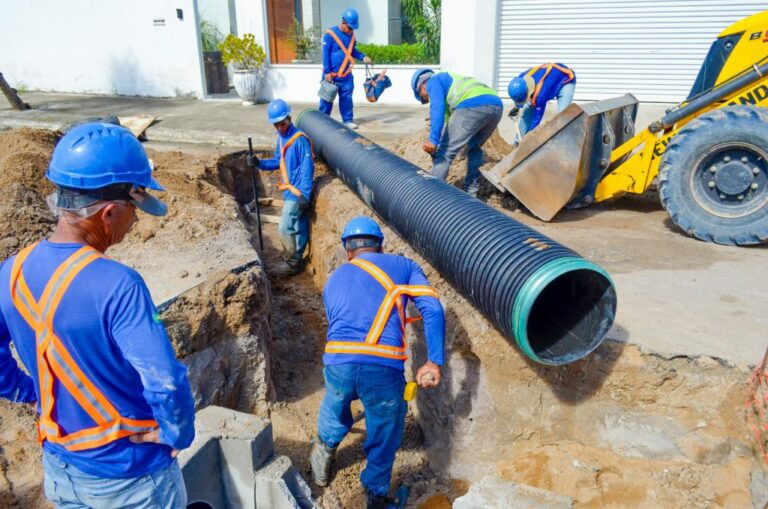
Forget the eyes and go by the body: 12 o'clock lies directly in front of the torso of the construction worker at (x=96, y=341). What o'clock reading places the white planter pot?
The white planter pot is roughly at 11 o'clock from the construction worker.

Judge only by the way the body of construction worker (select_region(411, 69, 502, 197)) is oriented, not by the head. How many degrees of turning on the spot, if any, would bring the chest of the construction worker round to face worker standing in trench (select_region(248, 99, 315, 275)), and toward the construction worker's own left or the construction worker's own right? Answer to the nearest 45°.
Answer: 0° — they already face them

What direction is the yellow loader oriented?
to the viewer's left

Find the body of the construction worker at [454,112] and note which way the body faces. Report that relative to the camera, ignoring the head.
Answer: to the viewer's left

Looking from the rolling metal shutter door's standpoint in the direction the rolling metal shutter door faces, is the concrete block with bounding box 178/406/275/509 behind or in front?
in front

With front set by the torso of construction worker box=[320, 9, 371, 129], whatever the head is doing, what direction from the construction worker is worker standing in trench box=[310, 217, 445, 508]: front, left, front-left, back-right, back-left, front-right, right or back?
front-right

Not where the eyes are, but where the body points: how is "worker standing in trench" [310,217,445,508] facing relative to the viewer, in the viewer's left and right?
facing away from the viewer

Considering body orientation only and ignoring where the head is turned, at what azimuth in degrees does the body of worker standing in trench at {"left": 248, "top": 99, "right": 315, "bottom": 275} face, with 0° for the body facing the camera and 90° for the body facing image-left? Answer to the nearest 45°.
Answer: approximately 45°

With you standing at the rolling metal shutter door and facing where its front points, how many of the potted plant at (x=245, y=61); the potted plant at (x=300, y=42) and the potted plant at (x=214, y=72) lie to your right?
3

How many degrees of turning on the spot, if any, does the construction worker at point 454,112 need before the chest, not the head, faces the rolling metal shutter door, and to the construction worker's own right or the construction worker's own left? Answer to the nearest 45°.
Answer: approximately 135° to the construction worker's own right

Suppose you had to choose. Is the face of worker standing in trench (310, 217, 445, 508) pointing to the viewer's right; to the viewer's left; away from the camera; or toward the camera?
away from the camera

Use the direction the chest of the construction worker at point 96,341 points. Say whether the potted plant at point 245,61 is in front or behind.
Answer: in front

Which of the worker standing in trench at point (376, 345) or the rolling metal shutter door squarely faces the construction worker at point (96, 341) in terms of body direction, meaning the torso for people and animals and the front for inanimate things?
the rolling metal shutter door

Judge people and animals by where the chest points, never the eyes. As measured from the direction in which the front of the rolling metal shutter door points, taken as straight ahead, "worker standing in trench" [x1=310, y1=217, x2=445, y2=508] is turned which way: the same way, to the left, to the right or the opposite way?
the opposite way
